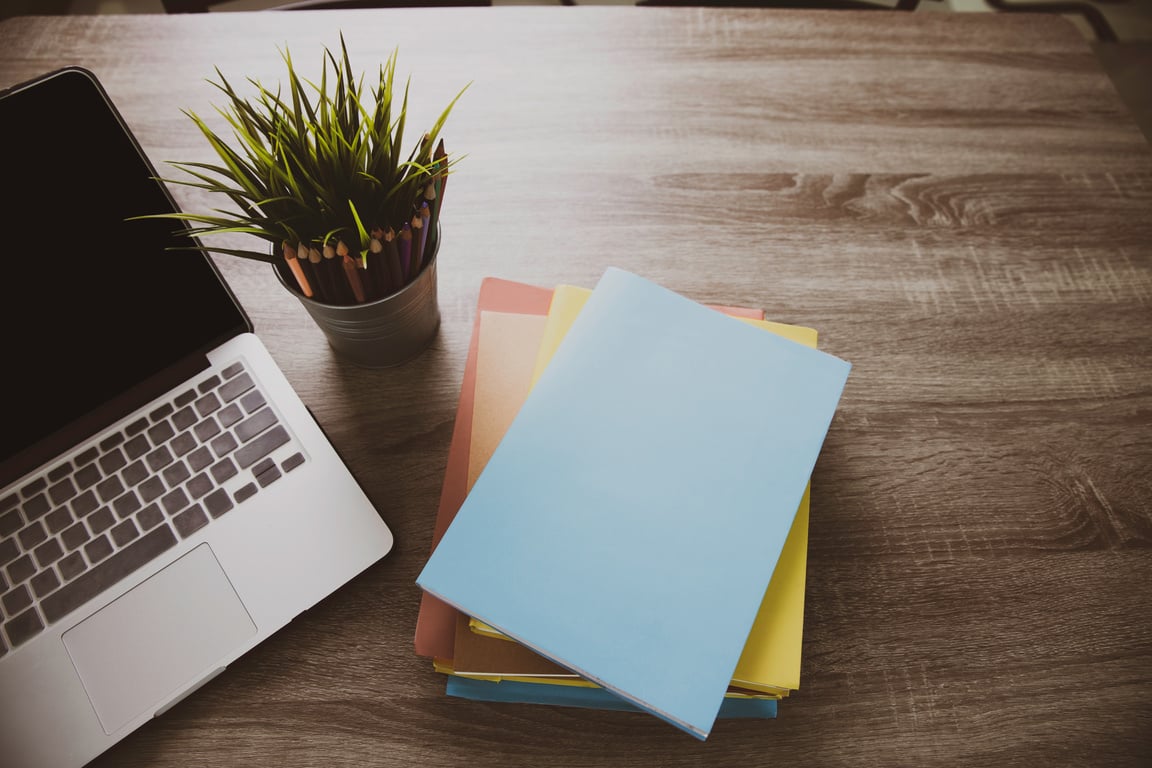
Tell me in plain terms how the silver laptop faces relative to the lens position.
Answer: facing the viewer and to the right of the viewer
